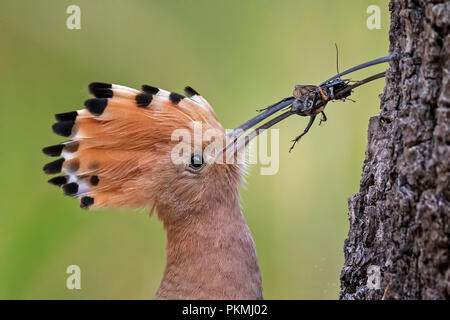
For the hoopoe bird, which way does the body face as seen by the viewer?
to the viewer's right

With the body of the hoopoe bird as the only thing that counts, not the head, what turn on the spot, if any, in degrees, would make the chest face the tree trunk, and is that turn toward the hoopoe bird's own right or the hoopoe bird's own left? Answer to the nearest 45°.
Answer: approximately 45° to the hoopoe bird's own right
